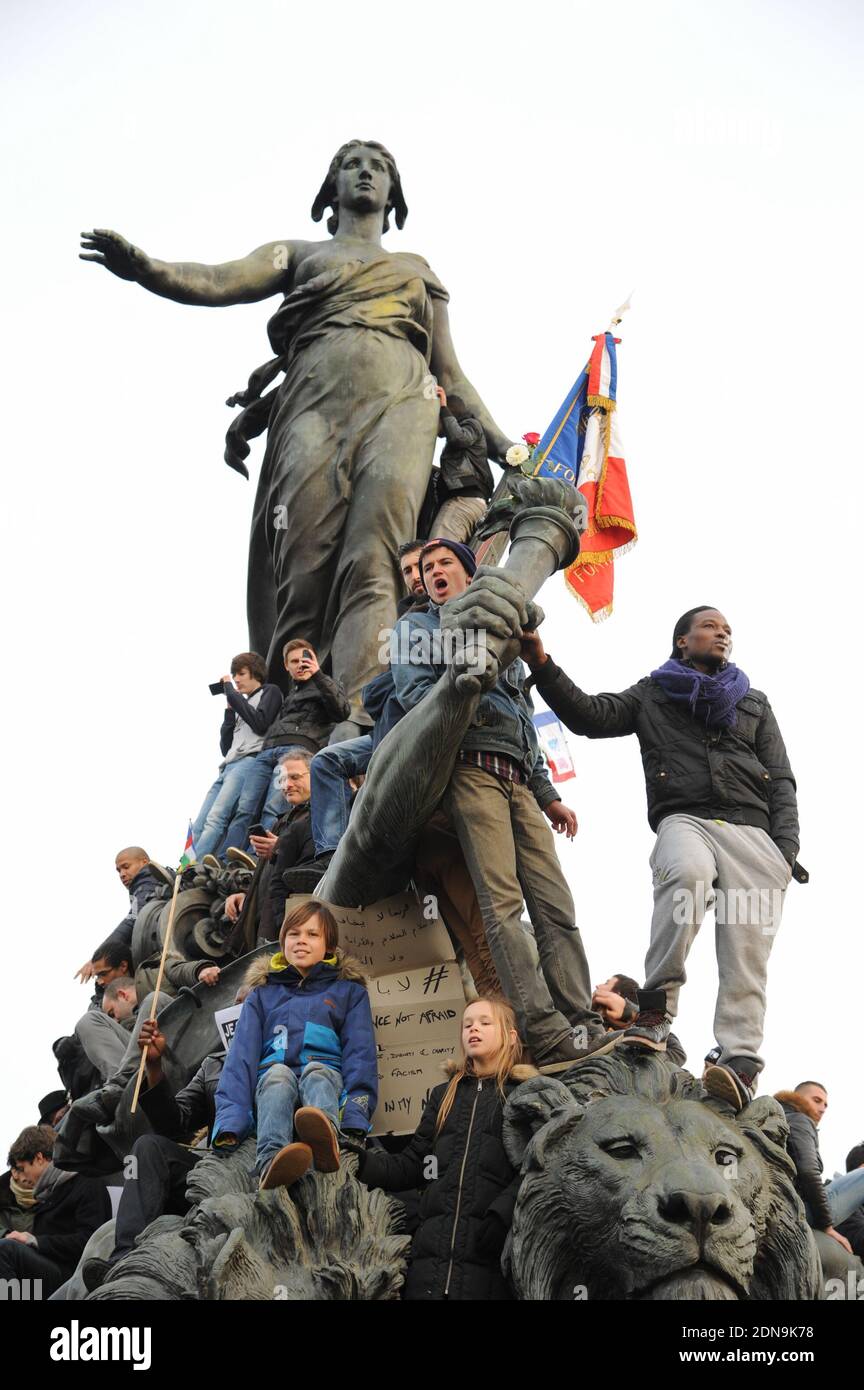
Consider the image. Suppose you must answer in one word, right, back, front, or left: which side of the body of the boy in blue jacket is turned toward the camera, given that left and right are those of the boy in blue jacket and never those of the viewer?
front

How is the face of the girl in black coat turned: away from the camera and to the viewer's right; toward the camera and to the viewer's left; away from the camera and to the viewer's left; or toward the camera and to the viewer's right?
toward the camera and to the viewer's left

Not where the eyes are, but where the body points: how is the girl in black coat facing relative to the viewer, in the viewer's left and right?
facing the viewer

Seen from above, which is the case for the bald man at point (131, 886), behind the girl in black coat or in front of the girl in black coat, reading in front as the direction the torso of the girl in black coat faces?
behind

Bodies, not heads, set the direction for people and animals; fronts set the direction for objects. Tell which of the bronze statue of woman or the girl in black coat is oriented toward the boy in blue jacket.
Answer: the bronze statue of woman

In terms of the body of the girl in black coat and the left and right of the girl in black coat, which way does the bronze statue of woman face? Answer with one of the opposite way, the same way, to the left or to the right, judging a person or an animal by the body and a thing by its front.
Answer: the same way

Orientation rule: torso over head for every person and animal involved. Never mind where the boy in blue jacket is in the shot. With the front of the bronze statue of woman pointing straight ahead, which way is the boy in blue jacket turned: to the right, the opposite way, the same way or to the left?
the same way

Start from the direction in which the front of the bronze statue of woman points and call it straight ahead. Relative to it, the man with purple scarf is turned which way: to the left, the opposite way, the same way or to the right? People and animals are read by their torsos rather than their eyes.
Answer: the same way

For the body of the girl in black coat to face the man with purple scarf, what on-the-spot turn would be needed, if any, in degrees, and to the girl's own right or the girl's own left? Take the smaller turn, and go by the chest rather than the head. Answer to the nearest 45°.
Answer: approximately 135° to the girl's own left

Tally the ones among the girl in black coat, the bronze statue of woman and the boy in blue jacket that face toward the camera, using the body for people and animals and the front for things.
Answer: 3

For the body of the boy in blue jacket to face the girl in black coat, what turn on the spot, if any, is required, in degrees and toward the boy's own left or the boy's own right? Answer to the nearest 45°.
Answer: approximately 45° to the boy's own left

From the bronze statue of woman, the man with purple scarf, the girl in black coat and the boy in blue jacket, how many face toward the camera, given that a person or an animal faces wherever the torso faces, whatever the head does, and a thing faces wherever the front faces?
4

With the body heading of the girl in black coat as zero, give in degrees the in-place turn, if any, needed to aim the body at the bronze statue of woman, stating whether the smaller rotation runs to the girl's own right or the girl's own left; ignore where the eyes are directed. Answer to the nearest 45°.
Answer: approximately 180°

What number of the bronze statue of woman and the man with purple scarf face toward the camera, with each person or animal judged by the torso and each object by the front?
2

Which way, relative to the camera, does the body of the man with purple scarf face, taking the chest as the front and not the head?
toward the camera

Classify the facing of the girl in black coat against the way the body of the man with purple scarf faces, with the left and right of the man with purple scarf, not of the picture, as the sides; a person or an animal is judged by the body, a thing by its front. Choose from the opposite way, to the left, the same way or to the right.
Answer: the same way
